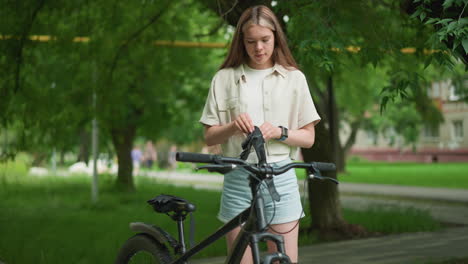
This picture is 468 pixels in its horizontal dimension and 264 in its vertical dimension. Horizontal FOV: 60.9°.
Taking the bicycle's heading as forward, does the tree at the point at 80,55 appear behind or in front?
behind

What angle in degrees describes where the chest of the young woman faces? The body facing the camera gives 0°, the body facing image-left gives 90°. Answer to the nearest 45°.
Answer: approximately 0°

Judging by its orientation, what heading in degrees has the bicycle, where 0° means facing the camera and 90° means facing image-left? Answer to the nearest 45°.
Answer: approximately 315°
